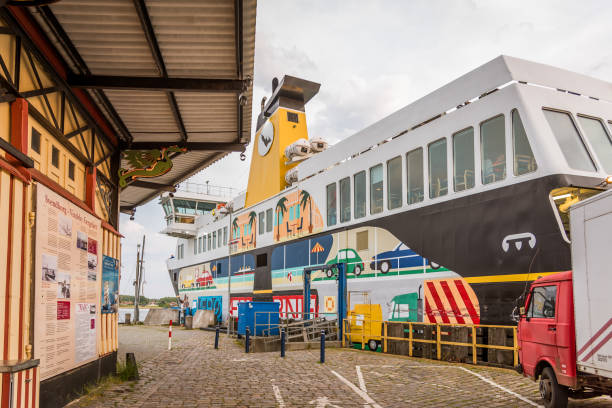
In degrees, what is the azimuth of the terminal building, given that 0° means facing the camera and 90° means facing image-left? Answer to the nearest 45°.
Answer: approximately 270°

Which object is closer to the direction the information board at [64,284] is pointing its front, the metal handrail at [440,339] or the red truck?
the red truck

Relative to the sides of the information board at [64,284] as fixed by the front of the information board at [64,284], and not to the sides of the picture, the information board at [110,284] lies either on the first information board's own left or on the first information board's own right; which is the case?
on the first information board's own left

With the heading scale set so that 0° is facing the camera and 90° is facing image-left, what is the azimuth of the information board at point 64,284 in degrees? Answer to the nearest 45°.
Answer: approximately 315°

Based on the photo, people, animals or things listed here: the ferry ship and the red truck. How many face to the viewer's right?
0

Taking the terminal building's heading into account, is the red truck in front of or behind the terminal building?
in front

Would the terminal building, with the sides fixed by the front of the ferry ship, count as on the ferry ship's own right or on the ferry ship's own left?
on the ferry ship's own left

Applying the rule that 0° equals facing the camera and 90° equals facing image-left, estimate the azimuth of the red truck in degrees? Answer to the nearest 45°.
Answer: approximately 135°

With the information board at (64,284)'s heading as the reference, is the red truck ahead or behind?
ahead

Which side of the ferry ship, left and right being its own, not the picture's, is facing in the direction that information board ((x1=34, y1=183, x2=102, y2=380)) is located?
left

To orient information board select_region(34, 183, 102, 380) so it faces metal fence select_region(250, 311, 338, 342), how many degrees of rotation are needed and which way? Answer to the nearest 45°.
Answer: approximately 90° to its left

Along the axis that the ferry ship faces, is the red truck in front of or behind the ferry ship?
behind

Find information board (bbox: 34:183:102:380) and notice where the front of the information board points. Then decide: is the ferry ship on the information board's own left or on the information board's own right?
on the information board's own left
